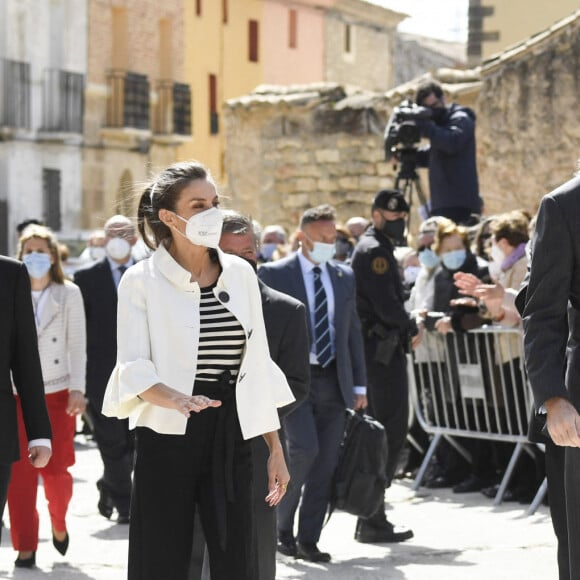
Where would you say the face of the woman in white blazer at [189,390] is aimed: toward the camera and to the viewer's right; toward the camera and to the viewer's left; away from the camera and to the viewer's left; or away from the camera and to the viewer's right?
toward the camera and to the viewer's right

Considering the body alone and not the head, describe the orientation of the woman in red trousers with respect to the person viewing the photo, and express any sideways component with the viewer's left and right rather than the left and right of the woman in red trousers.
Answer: facing the viewer

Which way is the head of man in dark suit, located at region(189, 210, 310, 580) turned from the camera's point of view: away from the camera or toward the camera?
toward the camera

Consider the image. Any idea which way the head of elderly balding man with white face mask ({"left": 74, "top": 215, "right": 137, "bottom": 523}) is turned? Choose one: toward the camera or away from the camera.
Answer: toward the camera

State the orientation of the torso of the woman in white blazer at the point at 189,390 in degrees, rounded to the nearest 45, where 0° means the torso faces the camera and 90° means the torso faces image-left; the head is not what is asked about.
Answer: approximately 315°

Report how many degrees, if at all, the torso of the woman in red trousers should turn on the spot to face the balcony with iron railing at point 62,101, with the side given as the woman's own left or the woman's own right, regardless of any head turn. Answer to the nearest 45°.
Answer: approximately 180°

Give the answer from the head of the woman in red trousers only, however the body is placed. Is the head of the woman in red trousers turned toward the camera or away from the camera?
toward the camera

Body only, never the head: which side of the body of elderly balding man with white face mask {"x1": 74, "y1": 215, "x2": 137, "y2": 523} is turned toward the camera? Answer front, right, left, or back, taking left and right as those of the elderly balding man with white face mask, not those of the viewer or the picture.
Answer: front

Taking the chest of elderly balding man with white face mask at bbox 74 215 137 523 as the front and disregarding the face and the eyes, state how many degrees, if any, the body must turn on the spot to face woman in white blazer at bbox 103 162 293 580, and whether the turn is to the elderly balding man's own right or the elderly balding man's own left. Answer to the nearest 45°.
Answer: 0° — they already face them

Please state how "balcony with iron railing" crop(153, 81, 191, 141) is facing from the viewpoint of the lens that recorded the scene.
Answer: facing the viewer and to the right of the viewer

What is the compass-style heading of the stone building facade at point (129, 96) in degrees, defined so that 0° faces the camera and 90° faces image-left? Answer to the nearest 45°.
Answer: approximately 315°

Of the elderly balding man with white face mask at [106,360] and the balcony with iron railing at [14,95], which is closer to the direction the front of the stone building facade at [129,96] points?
the elderly balding man with white face mask
